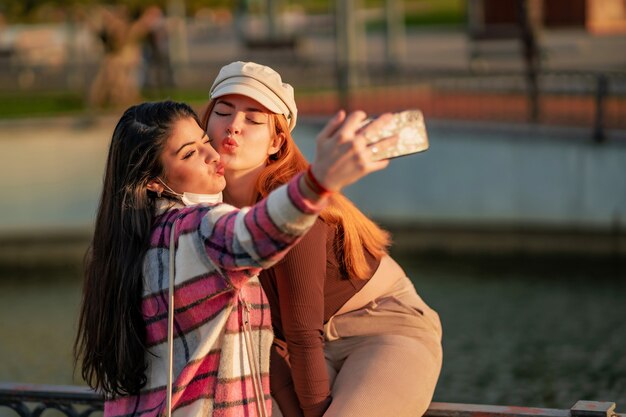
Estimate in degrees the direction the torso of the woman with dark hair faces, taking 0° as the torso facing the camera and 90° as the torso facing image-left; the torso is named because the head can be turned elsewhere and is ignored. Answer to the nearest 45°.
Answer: approximately 270°

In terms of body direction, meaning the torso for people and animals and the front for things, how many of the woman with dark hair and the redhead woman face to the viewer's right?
1

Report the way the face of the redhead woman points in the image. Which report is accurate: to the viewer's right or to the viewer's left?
to the viewer's left
